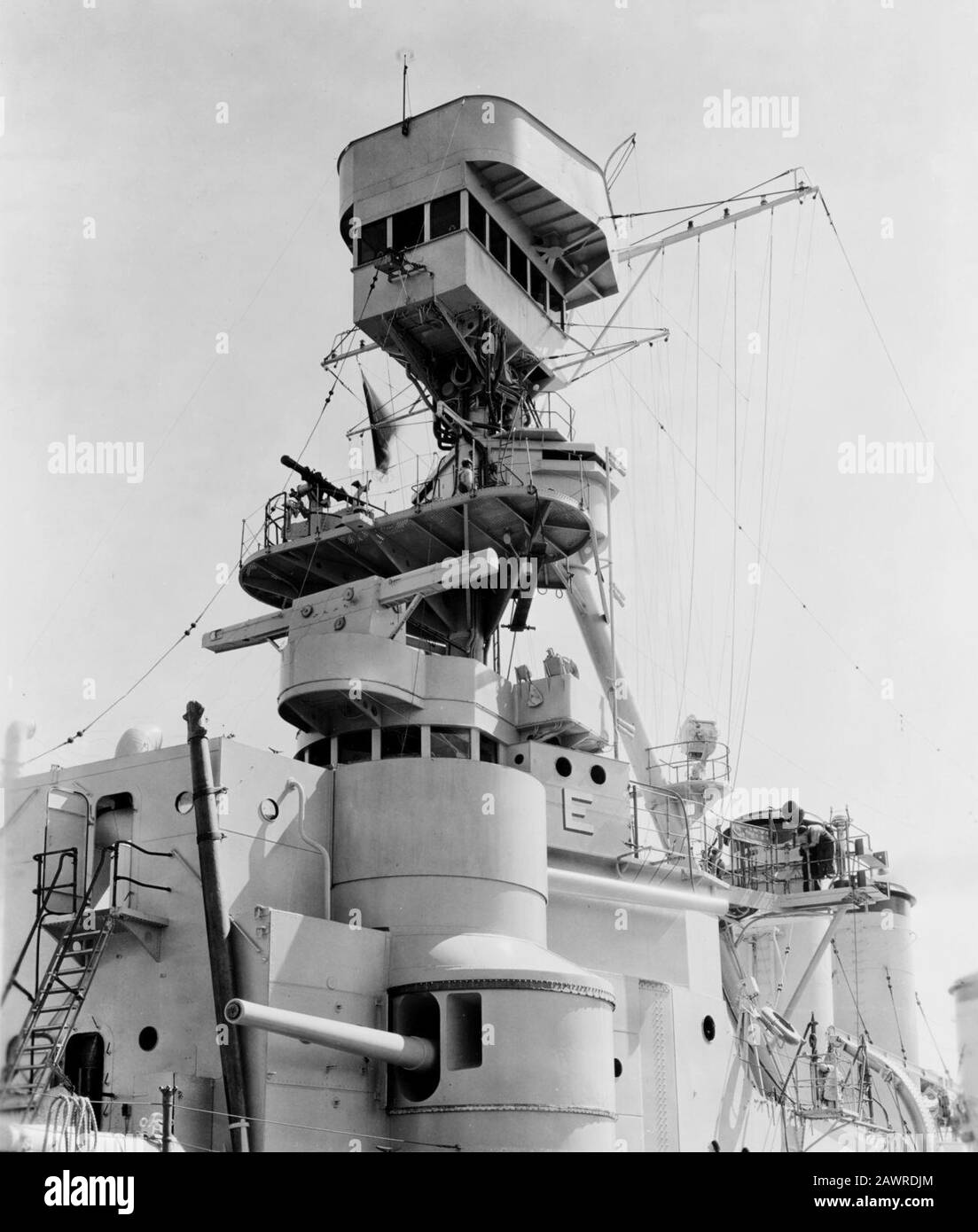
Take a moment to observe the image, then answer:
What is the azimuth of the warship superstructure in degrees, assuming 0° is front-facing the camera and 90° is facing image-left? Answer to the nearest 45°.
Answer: approximately 45°
